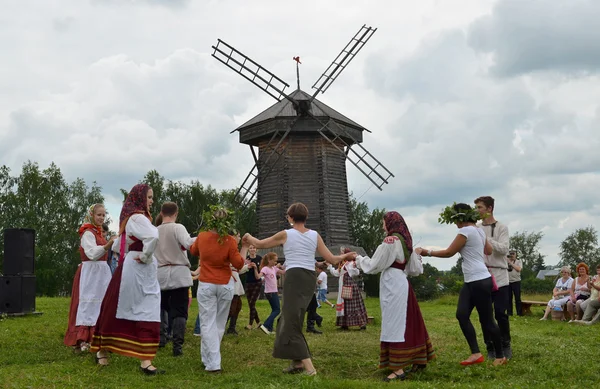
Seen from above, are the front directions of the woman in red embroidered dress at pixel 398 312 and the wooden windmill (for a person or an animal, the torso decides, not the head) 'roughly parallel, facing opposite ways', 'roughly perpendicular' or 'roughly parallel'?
roughly perpendicular

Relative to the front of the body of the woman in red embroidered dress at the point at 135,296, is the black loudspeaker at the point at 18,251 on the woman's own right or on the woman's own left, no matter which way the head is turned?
on the woman's own left

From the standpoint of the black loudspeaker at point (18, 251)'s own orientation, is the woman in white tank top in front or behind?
in front

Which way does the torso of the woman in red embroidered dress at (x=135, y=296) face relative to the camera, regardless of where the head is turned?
to the viewer's right

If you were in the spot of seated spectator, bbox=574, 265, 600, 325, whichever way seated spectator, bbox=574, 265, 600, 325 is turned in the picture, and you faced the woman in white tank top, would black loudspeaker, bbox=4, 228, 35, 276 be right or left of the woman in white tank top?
right

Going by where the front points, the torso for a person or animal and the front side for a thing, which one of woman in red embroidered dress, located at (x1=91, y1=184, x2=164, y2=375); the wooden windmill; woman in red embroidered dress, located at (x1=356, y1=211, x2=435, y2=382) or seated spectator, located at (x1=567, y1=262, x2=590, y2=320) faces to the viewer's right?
woman in red embroidered dress, located at (x1=91, y1=184, x2=164, y2=375)

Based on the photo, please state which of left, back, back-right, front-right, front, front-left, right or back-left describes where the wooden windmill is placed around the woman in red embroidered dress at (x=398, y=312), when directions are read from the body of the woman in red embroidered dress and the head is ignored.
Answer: right

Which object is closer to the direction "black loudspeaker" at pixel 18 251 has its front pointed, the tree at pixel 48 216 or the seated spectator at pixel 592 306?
the seated spectator

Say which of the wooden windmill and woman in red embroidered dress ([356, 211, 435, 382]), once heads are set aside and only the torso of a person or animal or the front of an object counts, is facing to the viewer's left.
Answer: the woman in red embroidered dress

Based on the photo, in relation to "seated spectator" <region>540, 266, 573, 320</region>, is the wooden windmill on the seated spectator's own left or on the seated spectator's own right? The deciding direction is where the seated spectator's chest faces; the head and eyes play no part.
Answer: on the seated spectator's own right

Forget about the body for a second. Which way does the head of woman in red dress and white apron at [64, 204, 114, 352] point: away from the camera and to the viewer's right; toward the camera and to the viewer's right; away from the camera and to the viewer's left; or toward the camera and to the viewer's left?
toward the camera and to the viewer's right

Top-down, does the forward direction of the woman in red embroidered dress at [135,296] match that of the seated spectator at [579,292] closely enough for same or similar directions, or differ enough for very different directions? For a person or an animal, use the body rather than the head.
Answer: very different directions

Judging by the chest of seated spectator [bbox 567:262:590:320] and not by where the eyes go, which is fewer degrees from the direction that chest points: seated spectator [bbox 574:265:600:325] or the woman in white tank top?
the woman in white tank top
